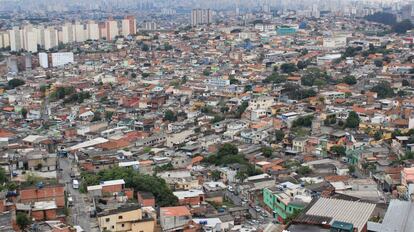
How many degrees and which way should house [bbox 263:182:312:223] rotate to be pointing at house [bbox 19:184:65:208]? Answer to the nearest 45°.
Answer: approximately 45° to its right

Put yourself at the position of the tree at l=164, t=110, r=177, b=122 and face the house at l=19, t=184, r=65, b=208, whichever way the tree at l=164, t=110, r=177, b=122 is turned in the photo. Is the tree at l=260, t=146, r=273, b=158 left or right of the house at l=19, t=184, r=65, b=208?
left

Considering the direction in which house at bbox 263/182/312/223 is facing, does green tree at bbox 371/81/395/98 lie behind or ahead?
behind

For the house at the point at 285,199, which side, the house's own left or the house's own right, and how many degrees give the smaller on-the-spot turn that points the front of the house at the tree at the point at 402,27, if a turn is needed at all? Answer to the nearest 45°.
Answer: approximately 135° to the house's own right

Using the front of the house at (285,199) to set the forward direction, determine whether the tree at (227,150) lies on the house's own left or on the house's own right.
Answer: on the house's own right

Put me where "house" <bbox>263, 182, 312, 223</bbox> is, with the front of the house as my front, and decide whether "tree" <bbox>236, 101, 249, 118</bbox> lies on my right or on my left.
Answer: on my right

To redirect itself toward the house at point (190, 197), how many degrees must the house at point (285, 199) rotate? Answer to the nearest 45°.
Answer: approximately 45° to its right

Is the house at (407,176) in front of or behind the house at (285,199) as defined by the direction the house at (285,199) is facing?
behind

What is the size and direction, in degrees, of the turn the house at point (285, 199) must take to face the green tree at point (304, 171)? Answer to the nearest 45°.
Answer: approximately 135° to its right

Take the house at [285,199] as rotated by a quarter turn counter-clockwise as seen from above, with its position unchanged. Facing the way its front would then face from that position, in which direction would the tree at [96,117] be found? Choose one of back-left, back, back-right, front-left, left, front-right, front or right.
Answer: back

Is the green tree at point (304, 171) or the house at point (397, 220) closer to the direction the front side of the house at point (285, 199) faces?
the house

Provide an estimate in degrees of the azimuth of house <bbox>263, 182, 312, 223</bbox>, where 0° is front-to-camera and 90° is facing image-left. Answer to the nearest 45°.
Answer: approximately 45°

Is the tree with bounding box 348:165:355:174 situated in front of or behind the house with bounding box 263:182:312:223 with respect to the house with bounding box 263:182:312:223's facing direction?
behind
